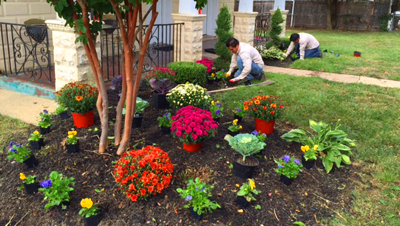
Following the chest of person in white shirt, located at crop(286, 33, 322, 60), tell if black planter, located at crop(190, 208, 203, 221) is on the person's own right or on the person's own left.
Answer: on the person's own left

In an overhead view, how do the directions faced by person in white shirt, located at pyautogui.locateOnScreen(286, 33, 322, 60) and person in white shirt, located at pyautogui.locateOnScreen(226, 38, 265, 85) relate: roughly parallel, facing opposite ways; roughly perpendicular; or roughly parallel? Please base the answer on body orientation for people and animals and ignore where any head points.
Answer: roughly parallel

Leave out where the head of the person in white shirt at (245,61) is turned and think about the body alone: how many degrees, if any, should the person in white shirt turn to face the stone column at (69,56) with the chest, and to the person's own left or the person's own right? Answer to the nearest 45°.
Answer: approximately 45° to the person's own left

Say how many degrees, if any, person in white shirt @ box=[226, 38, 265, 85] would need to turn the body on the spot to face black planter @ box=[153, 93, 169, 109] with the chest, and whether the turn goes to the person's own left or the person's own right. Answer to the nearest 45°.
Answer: approximately 45° to the person's own left

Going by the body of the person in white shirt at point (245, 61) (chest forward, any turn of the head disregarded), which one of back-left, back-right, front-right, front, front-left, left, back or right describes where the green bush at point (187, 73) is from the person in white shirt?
front-left

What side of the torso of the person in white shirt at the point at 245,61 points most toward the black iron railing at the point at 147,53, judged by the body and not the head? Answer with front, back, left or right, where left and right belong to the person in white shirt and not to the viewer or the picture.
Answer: front

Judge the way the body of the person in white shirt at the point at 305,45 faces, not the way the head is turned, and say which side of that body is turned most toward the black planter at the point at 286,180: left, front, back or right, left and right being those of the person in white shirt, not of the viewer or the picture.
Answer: left

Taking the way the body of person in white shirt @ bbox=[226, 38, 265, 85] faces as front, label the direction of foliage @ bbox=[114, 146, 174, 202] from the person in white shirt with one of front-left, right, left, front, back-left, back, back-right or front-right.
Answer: left

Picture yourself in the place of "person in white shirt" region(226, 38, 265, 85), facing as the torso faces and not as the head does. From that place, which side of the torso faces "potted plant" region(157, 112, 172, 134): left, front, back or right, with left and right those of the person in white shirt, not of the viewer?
left

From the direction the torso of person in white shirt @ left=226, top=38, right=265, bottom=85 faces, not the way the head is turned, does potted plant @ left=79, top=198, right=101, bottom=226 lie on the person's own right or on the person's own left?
on the person's own left

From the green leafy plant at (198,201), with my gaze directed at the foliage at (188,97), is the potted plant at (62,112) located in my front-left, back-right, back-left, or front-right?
front-left

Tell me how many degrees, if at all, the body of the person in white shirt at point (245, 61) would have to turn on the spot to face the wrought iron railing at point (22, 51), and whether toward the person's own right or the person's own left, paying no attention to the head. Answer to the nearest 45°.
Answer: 0° — they already face it

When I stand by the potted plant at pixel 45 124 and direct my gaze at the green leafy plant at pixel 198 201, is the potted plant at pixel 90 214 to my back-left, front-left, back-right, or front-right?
front-right

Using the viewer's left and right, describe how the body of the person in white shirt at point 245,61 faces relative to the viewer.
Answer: facing to the left of the viewer

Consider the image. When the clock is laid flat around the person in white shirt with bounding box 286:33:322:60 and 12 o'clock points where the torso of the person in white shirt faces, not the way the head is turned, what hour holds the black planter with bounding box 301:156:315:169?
The black planter is roughly at 9 o'clock from the person in white shirt.

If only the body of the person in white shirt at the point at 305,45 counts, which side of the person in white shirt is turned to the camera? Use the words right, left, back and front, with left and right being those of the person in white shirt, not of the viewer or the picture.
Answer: left

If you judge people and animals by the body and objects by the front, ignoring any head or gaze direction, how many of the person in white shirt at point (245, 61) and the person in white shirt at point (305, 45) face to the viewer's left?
2
